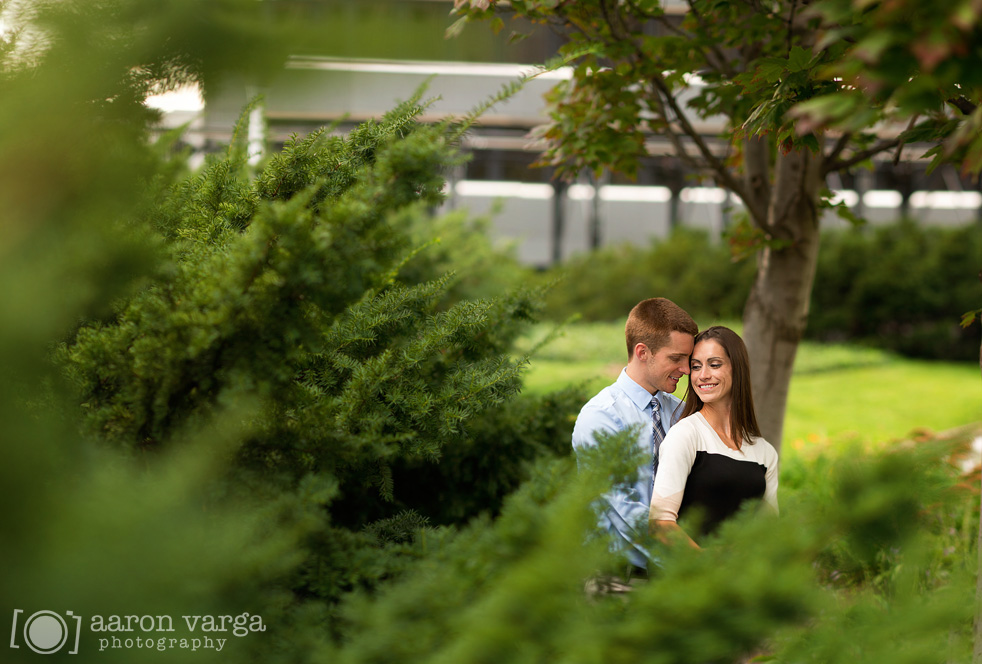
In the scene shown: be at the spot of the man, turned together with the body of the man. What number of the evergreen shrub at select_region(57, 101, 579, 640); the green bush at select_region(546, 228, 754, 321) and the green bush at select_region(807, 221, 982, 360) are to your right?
1

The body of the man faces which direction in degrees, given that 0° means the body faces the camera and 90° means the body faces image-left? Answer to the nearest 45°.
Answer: approximately 315°

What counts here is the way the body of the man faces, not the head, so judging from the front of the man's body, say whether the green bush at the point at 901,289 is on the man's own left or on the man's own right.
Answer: on the man's own left

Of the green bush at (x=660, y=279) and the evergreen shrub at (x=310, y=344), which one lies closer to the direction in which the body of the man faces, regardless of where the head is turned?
the evergreen shrub

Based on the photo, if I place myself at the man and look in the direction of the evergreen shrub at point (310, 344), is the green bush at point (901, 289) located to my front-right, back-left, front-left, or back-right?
back-right

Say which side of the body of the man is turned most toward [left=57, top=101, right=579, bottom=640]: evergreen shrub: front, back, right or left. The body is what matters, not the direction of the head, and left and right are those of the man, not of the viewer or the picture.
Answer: right

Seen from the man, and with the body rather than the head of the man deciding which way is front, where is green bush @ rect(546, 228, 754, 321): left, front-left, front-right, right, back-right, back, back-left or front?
back-left
